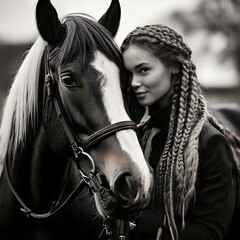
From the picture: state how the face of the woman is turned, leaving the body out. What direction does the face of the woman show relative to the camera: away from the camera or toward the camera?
toward the camera

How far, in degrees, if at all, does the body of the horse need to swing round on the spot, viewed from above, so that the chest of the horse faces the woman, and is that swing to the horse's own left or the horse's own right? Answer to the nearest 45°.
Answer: approximately 45° to the horse's own left

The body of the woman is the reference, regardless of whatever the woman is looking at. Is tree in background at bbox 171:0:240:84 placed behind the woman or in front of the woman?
behind

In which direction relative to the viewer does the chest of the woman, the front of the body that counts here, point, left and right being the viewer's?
facing the viewer and to the left of the viewer

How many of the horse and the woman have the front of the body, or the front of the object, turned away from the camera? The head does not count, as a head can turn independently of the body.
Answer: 0

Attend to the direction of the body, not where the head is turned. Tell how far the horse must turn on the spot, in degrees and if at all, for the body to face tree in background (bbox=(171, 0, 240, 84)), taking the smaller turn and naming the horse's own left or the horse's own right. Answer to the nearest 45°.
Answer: approximately 135° to the horse's own left

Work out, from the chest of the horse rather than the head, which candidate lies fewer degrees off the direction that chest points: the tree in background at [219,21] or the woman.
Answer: the woman

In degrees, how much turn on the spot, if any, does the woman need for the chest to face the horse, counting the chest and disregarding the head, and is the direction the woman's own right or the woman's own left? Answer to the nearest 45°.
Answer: approximately 45° to the woman's own right
